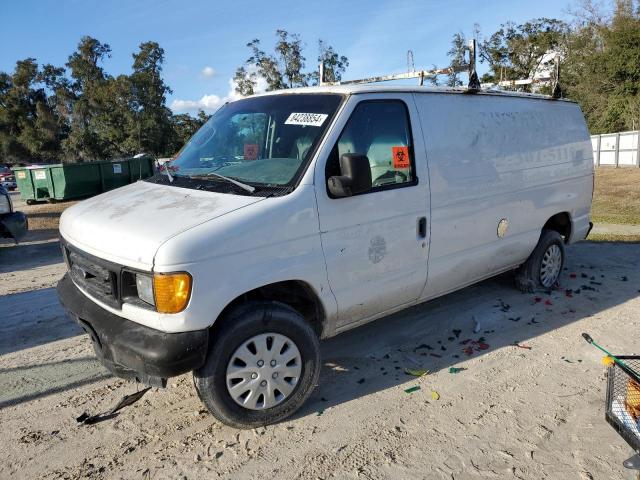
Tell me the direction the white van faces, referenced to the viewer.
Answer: facing the viewer and to the left of the viewer

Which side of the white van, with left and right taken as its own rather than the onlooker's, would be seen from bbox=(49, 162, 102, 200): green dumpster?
right

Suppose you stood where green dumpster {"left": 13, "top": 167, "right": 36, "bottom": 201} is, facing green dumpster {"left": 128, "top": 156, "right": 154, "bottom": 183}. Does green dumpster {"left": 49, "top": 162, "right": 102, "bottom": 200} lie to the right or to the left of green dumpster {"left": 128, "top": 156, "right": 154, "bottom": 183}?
right

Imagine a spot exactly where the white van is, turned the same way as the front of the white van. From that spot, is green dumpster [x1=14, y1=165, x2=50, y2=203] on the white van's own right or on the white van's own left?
on the white van's own right

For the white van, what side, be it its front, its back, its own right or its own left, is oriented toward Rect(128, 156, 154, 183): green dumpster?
right

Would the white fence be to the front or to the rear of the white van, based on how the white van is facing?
to the rear

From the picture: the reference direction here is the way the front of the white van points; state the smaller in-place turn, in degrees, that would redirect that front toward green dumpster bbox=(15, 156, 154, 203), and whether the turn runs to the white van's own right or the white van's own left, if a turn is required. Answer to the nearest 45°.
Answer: approximately 90° to the white van's own right

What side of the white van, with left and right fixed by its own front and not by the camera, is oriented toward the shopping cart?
left
